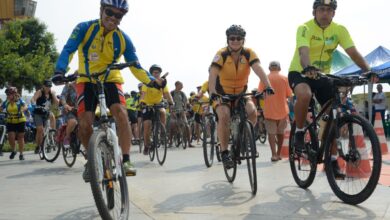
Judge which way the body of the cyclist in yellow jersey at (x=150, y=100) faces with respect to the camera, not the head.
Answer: toward the camera

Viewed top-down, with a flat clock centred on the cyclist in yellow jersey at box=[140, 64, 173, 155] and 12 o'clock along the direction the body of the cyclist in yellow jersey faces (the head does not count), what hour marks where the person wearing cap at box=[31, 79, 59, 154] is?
The person wearing cap is roughly at 4 o'clock from the cyclist in yellow jersey.

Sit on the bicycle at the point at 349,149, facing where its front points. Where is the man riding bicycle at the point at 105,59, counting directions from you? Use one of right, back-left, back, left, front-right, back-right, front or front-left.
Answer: back-right

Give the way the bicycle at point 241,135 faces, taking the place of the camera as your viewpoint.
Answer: facing the viewer and to the right of the viewer

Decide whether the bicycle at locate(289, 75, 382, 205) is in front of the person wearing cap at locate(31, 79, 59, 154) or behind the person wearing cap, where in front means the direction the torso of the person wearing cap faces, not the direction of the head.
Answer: in front

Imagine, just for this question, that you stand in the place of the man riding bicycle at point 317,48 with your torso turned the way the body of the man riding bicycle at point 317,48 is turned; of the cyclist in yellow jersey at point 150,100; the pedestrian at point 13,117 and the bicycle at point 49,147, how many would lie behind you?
3

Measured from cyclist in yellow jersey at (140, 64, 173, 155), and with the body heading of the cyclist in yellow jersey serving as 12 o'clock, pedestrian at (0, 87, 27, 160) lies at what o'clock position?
The pedestrian is roughly at 4 o'clock from the cyclist in yellow jersey.

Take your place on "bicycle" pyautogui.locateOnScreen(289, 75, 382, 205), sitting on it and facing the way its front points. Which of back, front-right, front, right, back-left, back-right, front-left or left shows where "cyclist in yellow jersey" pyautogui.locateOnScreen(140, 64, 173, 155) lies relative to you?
back

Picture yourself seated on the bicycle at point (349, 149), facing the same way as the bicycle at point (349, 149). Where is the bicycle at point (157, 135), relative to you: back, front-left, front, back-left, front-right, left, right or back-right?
back

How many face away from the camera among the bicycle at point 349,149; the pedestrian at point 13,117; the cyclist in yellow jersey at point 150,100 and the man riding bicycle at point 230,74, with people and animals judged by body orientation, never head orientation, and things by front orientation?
0
